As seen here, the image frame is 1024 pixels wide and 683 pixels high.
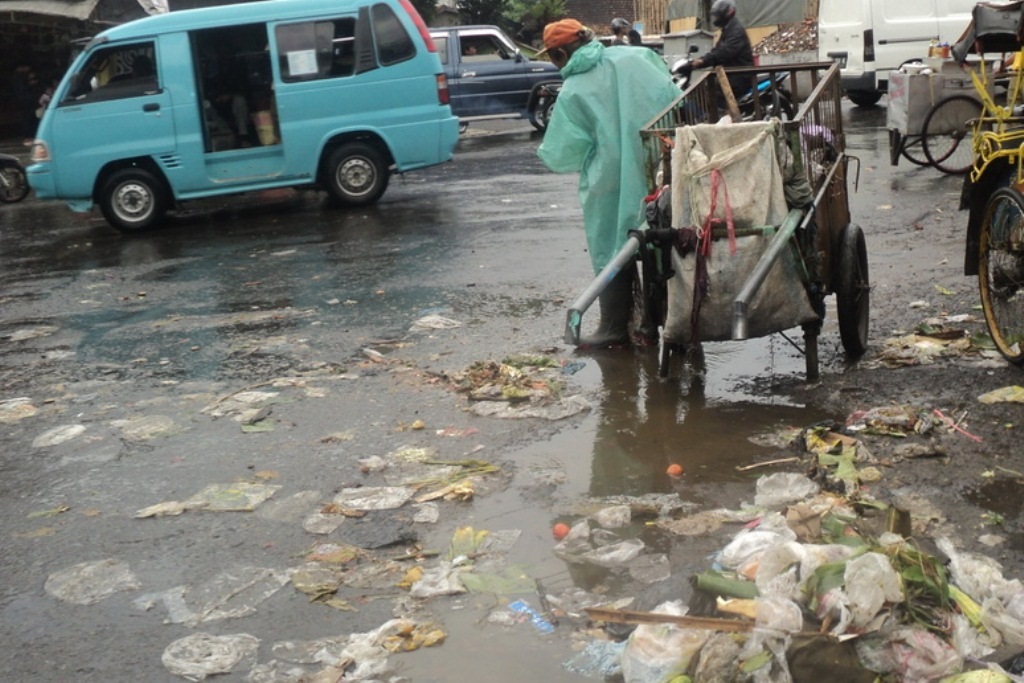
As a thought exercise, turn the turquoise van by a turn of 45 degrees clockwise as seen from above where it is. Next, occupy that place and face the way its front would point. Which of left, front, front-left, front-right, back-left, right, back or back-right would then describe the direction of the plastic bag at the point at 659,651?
back-left

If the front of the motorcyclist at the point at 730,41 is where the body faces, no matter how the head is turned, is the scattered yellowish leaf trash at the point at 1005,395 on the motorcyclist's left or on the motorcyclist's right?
on the motorcyclist's left

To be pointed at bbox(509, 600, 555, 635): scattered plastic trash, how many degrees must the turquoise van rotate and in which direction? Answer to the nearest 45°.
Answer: approximately 90° to its left

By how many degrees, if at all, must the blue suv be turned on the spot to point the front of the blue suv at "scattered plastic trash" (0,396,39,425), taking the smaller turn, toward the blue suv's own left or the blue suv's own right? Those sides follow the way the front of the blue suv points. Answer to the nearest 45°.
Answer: approximately 90° to the blue suv's own right

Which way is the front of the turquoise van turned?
to the viewer's left

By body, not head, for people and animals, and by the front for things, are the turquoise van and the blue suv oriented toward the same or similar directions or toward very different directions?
very different directions

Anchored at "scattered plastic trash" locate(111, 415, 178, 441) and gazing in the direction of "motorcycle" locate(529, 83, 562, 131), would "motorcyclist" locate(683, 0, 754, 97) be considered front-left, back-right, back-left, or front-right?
front-right

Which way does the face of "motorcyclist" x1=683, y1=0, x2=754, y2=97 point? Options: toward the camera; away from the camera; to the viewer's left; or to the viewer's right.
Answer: to the viewer's left

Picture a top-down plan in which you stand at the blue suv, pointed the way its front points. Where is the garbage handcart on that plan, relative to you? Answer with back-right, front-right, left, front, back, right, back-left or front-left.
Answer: right

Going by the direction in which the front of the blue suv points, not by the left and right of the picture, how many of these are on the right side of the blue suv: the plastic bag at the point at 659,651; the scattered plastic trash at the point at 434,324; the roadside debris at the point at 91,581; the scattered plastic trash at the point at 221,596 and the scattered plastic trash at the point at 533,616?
5

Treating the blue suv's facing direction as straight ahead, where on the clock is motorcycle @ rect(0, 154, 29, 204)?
The motorcycle is roughly at 5 o'clock from the blue suv.

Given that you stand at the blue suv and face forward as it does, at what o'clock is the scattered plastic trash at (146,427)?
The scattered plastic trash is roughly at 3 o'clock from the blue suv.

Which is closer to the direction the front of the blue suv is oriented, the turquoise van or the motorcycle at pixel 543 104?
the motorcycle

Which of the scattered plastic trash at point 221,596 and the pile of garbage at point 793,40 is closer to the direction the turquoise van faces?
the scattered plastic trash

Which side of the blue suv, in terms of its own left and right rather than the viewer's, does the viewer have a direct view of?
right
